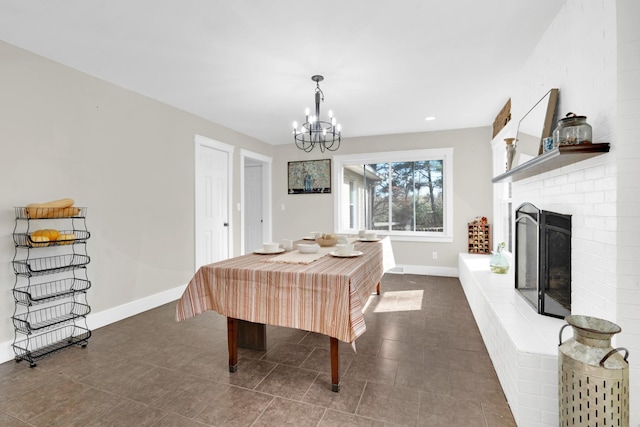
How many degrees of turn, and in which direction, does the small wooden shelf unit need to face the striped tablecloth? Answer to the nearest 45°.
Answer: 0° — it already faces it

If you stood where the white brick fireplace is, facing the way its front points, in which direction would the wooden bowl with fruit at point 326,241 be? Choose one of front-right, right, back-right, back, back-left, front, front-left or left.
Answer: front-right

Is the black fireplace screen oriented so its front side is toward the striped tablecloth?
yes

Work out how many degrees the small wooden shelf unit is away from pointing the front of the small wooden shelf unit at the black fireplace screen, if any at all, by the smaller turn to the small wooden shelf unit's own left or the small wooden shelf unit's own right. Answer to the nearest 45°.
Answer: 0° — it already faces it

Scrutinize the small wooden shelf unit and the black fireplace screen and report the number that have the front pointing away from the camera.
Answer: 0

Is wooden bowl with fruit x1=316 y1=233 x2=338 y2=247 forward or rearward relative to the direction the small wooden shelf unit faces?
forward

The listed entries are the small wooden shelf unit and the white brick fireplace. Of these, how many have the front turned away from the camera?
0

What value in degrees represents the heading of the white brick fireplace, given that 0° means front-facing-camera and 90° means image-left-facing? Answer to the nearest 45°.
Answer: approximately 45°

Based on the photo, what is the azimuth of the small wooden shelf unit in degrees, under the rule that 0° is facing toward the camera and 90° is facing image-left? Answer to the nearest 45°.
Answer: approximately 0°
